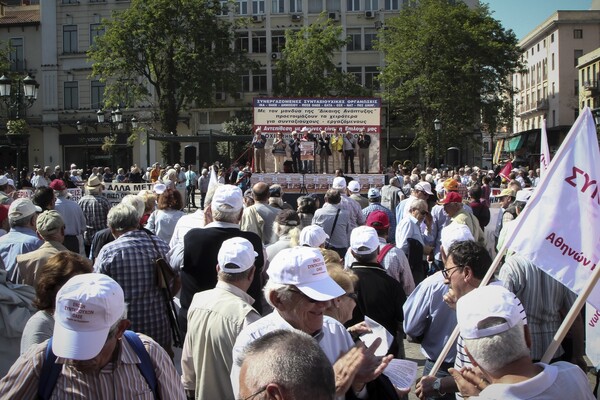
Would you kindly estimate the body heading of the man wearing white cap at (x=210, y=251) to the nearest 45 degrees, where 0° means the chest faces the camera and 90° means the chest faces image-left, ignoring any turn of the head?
approximately 180°

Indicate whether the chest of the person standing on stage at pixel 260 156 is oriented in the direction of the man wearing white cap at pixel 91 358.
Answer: yes

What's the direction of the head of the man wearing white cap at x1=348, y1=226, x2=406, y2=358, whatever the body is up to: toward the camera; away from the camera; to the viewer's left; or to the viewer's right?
away from the camera

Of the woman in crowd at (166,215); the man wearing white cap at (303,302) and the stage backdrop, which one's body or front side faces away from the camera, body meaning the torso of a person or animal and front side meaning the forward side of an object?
the woman in crowd

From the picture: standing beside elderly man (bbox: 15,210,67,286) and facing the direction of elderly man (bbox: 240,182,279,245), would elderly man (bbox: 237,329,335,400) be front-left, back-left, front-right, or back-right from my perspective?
back-right

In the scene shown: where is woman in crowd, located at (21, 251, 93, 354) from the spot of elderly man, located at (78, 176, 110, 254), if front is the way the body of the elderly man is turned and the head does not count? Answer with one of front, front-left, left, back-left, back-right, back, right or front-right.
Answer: back

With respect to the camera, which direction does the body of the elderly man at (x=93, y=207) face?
away from the camera

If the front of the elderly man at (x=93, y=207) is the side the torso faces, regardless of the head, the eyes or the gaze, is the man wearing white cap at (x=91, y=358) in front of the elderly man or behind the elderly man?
behind

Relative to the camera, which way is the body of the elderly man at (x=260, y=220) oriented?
away from the camera

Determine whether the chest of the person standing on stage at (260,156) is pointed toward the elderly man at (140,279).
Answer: yes

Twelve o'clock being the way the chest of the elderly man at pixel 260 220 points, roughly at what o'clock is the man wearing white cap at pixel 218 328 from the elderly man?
The man wearing white cap is roughly at 6 o'clock from the elderly man.

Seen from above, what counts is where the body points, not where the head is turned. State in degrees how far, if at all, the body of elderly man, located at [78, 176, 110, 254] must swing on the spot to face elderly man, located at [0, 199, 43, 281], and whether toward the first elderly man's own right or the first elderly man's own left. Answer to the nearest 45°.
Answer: approximately 180°

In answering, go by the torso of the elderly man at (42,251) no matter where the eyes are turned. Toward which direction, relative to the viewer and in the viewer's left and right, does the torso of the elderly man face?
facing away from the viewer

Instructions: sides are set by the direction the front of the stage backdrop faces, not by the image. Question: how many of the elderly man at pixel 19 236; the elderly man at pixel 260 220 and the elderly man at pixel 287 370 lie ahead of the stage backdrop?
3
